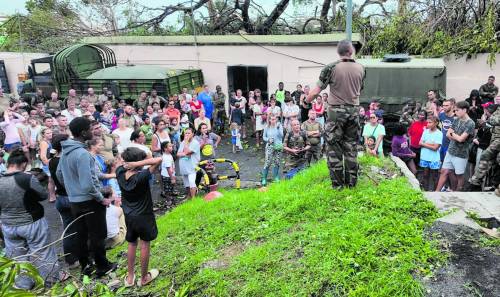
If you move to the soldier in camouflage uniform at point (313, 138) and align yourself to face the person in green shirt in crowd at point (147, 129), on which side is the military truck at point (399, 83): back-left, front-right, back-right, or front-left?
back-right

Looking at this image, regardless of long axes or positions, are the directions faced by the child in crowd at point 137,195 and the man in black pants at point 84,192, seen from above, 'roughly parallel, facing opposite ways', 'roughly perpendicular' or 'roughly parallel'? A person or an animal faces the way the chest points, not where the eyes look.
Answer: roughly parallel

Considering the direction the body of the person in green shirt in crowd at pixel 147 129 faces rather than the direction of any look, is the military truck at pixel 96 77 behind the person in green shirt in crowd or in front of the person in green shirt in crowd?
behind

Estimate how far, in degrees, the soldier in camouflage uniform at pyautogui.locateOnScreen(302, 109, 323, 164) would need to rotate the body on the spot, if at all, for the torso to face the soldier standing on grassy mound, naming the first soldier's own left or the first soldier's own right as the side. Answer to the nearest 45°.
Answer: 0° — they already face them

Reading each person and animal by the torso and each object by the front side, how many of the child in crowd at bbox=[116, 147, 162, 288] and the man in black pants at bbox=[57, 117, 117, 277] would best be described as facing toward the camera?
0

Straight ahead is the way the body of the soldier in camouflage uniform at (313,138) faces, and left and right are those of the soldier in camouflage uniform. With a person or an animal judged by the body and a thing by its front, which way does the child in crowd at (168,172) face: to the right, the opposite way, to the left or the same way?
to the left

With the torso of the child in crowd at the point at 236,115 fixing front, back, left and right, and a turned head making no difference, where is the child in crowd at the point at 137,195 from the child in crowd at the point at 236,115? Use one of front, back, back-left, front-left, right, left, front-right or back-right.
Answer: front

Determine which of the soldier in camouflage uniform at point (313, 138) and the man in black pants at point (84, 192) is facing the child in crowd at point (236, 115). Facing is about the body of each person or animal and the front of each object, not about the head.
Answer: the man in black pants

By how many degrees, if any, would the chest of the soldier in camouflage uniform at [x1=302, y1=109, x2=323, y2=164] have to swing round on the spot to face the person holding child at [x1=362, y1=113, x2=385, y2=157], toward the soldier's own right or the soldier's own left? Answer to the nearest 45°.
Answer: approximately 90° to the soldier's own left

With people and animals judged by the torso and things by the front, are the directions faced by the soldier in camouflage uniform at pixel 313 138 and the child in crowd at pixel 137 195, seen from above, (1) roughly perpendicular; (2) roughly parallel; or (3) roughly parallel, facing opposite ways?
roughly parallel, facing opposite ways

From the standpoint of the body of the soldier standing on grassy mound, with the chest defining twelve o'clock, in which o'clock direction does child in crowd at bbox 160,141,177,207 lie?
The child in crowd is roughly at 10 o'clock from the soldier standing on grassy mound.

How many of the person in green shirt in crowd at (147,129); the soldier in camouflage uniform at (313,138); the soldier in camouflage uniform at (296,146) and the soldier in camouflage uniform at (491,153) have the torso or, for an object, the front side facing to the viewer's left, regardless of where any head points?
1

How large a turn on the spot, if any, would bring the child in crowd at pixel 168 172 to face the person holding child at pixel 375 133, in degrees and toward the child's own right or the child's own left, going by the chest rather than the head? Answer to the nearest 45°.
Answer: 0° — they already face them

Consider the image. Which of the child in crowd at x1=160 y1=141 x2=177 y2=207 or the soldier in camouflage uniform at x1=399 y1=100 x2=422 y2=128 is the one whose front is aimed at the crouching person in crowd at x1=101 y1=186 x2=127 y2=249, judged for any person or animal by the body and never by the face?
the soldier in camouflage uniform

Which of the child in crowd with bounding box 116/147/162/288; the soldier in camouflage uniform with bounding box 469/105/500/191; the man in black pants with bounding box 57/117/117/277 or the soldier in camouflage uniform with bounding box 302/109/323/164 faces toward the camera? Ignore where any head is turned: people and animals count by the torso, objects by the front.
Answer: the soldier in camouflage uniform with bounding box 302/109/323/164

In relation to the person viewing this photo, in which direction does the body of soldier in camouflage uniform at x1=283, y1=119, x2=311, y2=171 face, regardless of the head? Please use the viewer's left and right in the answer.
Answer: facing the viewer

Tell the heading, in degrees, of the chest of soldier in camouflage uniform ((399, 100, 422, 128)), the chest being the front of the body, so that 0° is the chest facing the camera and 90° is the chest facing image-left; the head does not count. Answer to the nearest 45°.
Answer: approximately 45°

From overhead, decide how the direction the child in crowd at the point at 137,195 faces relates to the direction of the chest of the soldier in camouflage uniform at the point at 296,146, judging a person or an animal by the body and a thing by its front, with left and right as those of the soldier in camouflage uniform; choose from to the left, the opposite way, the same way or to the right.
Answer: the opposite way

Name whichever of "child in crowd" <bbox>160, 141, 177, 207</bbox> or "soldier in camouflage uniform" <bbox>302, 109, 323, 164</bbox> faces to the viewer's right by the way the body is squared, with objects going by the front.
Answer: the child in crowd

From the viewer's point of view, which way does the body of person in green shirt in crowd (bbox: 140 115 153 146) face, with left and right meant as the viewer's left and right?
facing the viewer and to the right of the viewer
